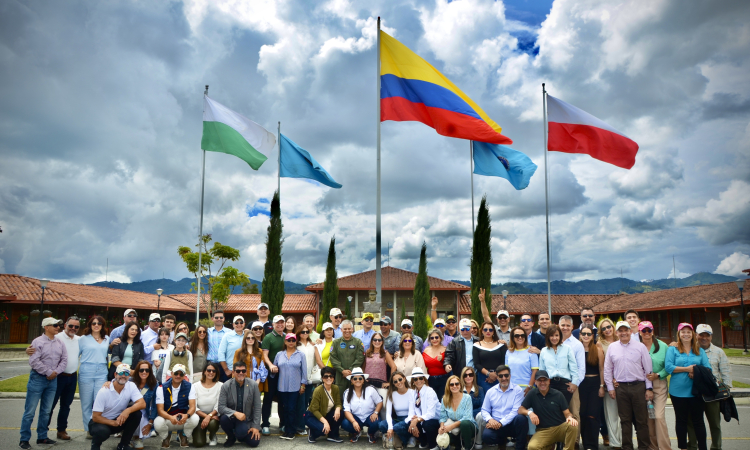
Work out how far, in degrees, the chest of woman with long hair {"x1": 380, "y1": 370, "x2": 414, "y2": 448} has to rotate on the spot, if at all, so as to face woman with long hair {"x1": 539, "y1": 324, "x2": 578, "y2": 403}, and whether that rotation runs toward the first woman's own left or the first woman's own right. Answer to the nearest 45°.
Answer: approximately 90° to the first woman's own left

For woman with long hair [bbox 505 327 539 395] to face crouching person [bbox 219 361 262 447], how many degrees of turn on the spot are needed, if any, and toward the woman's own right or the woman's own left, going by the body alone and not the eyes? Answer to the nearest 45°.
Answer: approximately 90° to the woman's own right

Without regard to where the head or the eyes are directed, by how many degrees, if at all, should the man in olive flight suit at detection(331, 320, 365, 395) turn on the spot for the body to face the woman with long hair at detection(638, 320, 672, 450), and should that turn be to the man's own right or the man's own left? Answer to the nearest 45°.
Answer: approximately 90° to the man's own left

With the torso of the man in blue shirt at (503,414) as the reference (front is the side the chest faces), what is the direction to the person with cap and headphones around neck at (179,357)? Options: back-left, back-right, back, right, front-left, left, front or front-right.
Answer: right

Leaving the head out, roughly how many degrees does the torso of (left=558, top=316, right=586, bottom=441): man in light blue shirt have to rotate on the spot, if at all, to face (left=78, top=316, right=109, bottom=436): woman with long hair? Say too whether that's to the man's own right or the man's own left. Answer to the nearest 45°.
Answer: approximately 45° to the man's own right

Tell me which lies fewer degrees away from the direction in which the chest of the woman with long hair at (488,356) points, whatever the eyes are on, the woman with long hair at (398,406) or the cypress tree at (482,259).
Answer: the woman with long hair

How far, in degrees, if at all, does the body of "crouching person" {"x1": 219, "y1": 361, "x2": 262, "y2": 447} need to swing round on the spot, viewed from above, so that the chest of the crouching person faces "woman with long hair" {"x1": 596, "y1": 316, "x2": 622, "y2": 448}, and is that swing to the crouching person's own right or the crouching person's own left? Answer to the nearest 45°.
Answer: approximately 90° to the crouching person's own left

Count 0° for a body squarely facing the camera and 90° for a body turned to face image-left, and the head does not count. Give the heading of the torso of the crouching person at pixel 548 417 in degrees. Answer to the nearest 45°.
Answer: approximately 0°

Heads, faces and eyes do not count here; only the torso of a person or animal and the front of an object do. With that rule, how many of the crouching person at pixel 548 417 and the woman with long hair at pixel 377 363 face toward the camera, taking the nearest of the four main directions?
2

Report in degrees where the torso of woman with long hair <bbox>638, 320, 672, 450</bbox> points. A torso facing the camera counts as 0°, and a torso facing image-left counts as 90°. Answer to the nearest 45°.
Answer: approximately 45°

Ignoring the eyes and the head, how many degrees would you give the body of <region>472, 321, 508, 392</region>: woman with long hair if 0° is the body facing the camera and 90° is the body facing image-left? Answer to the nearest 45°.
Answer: approximately 0°
